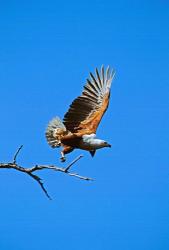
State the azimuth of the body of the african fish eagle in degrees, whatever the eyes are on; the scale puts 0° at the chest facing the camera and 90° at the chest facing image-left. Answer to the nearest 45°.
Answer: approximately 270°
